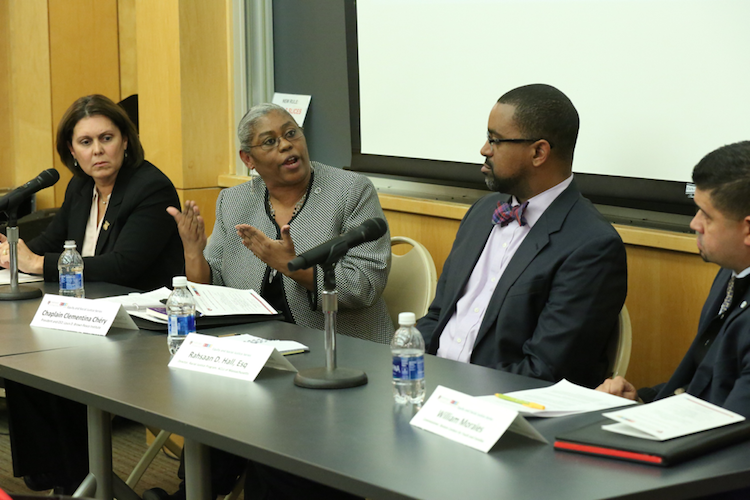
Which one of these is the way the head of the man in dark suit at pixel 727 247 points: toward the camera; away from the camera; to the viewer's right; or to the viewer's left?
to the viewer's left

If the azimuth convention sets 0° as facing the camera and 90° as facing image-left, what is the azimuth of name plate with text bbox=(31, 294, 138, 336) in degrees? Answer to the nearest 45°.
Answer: approximately 45°

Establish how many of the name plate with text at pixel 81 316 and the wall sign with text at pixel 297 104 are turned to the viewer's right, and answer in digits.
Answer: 0

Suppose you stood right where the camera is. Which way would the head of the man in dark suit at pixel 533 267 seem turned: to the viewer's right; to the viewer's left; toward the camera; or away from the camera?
to the viewer's left

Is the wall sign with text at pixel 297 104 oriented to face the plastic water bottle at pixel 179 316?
yes

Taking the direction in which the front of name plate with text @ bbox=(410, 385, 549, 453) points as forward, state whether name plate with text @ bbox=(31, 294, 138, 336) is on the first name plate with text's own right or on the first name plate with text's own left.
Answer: on the first name plate with text's own right
